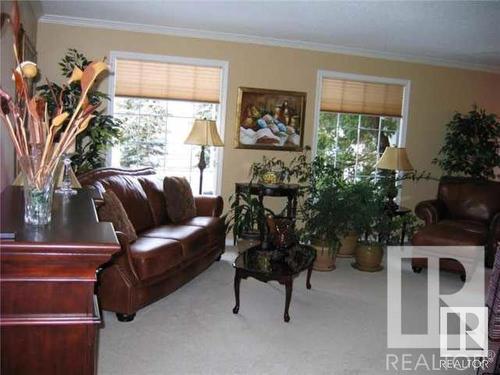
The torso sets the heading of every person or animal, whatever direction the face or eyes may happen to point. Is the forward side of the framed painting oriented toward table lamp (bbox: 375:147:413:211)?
no

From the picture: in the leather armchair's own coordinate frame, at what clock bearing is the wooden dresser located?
The wooden dresser is roughly at 11 o'clock from the leather armchair.

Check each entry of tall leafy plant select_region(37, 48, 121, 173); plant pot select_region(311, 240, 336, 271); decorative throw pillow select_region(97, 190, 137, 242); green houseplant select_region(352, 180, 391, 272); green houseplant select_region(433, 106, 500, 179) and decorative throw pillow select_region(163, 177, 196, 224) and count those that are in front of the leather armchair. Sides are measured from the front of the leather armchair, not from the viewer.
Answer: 5

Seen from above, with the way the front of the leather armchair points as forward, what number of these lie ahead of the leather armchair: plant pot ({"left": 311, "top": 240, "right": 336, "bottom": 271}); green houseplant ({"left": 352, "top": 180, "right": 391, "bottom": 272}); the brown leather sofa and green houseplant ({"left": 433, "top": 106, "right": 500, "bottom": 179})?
3

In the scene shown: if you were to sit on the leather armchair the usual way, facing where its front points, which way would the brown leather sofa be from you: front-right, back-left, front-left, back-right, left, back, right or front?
front

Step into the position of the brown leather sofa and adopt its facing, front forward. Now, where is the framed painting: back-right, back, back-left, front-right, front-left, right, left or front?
left

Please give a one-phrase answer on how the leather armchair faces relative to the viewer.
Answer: facing the viewer and to the left of the viewer

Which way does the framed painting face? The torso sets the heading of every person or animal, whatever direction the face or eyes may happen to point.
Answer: toward the camera

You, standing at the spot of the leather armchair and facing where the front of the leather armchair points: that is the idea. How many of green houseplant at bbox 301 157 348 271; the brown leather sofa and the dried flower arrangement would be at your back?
0

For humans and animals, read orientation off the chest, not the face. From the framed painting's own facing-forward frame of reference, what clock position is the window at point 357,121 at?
The window is roughly at 8 o'clock from the framed painting.

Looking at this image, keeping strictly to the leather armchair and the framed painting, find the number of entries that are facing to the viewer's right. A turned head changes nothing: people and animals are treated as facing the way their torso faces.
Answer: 0

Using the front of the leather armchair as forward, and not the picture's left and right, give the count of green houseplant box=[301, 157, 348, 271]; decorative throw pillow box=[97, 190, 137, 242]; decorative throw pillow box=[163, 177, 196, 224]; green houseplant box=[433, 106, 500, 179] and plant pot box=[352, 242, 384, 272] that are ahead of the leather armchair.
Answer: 4

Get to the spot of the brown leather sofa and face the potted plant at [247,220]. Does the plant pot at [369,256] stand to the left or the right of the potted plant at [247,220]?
right

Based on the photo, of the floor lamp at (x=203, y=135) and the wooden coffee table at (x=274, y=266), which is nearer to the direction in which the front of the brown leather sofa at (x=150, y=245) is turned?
the wooden coffee table

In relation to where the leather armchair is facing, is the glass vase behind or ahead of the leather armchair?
ahead

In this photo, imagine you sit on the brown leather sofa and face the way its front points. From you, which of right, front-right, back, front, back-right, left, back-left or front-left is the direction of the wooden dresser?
front-right

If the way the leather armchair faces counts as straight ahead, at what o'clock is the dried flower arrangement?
The dried flower arrangement is roughly at 11 o'clock from the leather armchair.

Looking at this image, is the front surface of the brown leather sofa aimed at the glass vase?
no

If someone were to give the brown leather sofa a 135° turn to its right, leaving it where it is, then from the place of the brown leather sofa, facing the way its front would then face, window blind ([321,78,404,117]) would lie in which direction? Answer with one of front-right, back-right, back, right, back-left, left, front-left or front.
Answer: back-right

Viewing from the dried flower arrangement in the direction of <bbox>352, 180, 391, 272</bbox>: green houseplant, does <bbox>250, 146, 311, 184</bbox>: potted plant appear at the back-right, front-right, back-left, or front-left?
front-left

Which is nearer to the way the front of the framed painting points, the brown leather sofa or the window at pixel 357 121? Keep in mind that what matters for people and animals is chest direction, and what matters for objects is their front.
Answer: the brown leather sofa

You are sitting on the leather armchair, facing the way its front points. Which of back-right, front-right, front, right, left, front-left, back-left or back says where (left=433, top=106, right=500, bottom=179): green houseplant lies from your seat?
back-right
